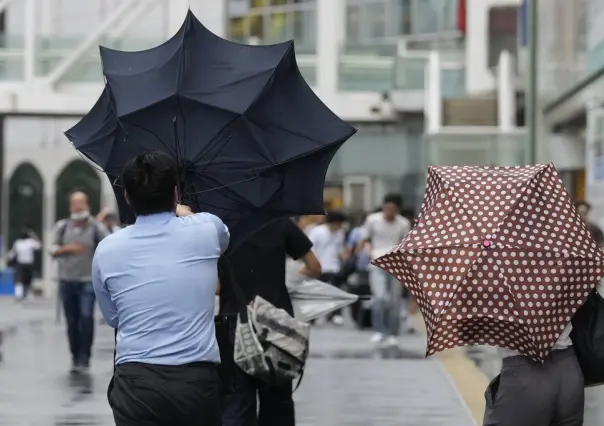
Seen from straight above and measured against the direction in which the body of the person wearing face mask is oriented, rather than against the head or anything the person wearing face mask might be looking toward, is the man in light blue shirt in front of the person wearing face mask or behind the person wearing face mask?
in front

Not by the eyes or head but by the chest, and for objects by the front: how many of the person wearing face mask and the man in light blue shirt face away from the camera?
1

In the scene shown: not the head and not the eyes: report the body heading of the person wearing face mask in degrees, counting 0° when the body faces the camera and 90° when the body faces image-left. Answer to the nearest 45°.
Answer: approximately 0°

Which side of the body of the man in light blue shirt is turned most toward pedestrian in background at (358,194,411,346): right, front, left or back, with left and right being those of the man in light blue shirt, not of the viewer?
front

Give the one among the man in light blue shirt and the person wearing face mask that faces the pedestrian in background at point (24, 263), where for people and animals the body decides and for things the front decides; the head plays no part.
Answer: the man in light blue shirt

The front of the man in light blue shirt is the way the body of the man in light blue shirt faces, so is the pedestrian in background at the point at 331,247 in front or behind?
in front

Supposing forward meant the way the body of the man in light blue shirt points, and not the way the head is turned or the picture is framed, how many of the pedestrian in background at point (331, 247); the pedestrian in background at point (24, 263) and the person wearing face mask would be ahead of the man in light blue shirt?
3

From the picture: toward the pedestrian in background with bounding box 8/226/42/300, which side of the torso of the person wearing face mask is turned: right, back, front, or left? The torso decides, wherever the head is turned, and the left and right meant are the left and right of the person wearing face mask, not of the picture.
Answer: back

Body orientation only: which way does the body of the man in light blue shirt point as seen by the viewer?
away from the camera

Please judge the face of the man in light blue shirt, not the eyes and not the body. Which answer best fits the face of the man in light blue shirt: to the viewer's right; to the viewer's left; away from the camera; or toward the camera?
away from the camera

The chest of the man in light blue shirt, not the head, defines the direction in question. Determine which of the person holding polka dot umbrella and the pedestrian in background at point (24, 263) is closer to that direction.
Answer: the pedestrian in background

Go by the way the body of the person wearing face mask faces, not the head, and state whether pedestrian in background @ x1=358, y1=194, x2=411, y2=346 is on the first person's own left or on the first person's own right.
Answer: on the first person's own left

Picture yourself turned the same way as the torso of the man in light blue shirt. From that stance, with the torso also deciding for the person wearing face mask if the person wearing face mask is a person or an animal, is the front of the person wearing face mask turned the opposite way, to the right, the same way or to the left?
the opposite way
